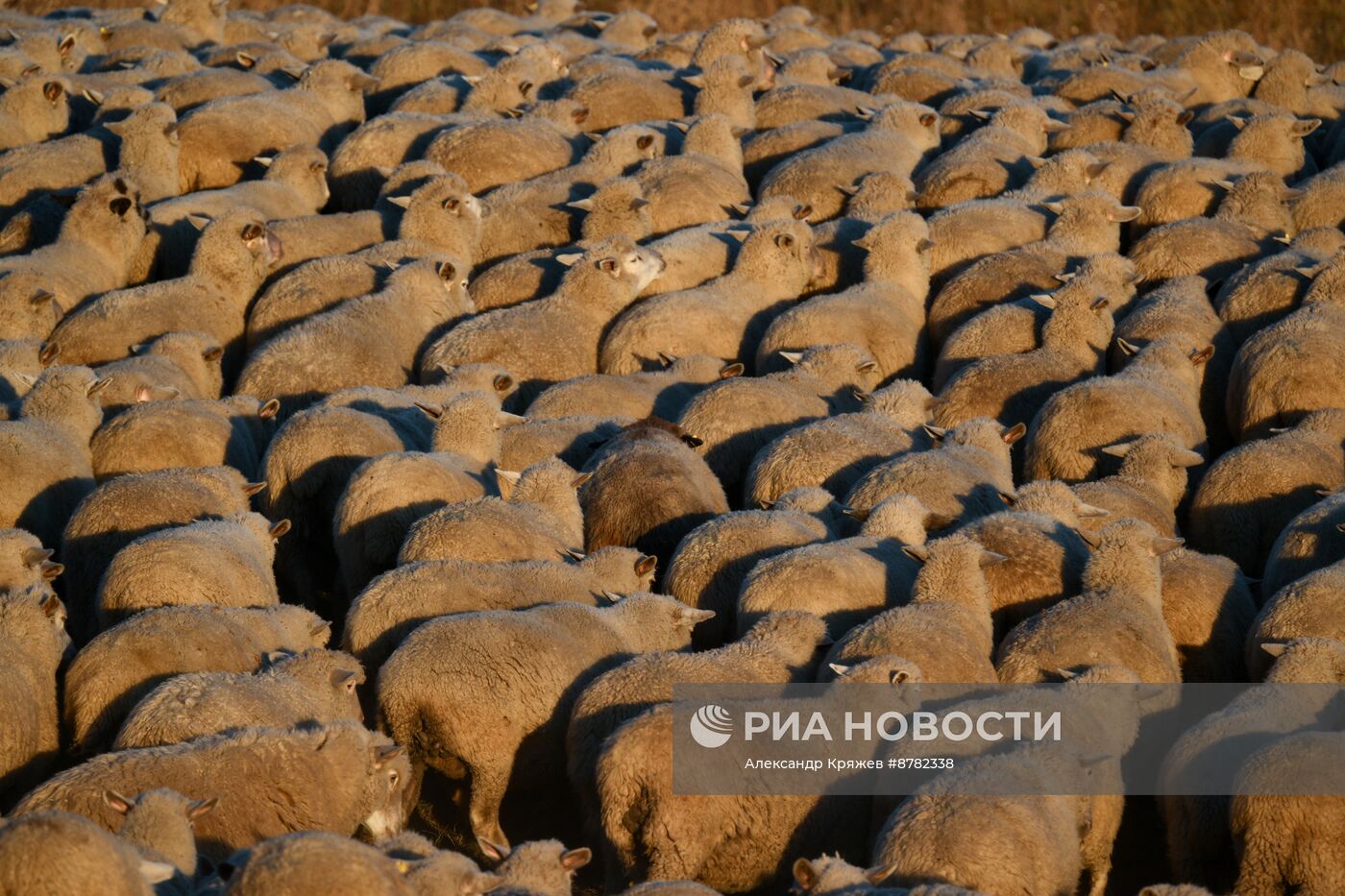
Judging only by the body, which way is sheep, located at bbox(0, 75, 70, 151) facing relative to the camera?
to the viewer's right

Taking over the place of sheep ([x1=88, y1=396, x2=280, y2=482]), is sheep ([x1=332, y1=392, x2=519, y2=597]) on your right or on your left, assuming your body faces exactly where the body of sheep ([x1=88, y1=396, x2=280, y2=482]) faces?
on your right

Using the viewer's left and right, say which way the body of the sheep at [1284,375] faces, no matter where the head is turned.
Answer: facing away from the viewer and to the right of the viewer

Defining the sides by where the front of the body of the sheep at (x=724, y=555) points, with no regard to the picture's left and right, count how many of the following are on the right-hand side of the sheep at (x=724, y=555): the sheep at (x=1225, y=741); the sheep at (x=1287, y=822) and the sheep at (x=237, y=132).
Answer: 2

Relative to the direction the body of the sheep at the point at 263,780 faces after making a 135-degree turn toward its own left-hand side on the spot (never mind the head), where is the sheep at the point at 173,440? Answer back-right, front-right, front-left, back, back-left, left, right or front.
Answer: front-right

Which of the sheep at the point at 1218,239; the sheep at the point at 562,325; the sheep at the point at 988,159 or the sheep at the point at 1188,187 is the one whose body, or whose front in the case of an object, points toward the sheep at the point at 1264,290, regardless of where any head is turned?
the sheep at the point at 562,325

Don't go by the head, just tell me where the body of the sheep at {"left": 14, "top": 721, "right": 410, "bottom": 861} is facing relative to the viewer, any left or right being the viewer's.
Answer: facing to the right of the viewer

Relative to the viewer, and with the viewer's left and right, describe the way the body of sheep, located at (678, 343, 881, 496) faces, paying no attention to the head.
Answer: facing away from the viewer and to the right of the viewer

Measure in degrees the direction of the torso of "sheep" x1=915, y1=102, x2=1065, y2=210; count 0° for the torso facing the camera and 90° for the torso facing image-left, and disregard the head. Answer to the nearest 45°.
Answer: approximately 225°

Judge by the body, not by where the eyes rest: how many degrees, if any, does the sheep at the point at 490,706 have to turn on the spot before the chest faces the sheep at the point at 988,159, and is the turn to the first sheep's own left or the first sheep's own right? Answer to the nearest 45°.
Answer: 0° — it already faces it

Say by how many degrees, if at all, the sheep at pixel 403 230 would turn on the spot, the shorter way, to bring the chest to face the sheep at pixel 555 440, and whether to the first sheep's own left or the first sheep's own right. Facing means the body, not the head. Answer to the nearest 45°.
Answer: approximately 90° to the first sheep's own right

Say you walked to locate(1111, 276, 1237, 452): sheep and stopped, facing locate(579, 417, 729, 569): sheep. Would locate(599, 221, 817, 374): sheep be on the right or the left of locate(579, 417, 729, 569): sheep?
right

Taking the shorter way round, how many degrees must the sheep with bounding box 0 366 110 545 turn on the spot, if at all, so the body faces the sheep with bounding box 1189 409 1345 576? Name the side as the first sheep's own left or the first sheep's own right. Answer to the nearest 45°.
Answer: approximately 45° to the first sheep's own right

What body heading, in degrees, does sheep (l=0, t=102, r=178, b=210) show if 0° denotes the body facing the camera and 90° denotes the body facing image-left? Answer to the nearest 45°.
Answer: approximately 270°

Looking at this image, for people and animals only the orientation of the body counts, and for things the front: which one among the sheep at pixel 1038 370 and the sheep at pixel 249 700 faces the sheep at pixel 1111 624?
the sheep at pixel 249 700
